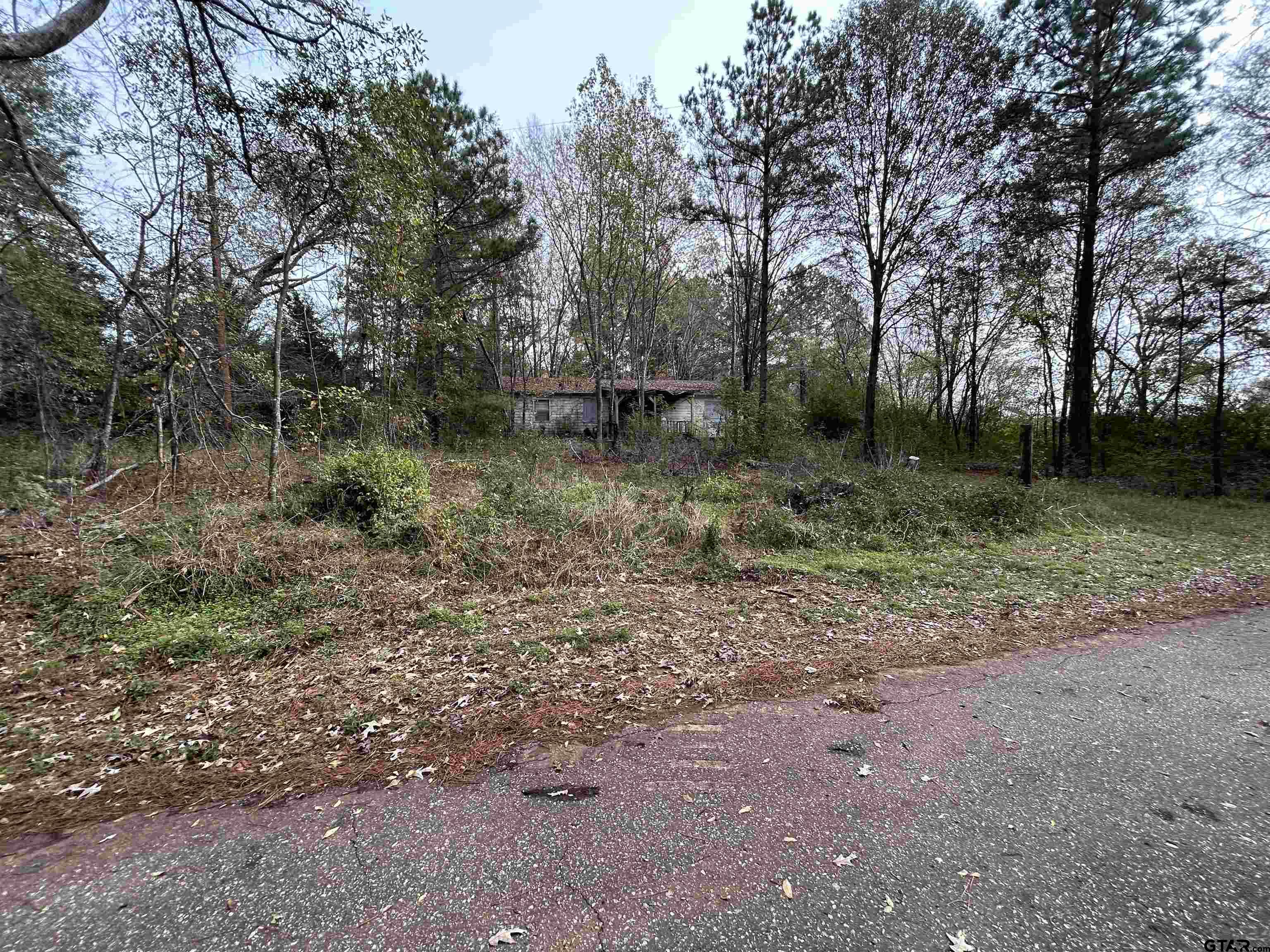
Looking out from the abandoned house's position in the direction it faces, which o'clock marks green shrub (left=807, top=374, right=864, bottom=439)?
The green shrub is roughly at 10 o'clock from the abandoned house.

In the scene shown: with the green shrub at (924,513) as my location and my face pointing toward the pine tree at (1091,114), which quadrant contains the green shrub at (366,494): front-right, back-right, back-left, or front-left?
back-left

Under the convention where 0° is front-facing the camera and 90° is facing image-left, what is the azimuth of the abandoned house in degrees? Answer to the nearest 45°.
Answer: approximately 0°

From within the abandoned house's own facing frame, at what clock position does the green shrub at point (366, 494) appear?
The green shrub is roughly at 12 o'clock from the abandoned house.

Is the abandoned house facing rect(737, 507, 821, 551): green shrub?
yes

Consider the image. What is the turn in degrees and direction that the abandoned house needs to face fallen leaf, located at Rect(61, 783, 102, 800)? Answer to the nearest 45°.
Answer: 0° — it already faces it

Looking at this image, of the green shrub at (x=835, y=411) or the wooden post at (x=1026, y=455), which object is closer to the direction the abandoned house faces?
the wooden post

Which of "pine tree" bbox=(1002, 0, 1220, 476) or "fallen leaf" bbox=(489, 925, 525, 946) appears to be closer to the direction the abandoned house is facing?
the fallen leaf

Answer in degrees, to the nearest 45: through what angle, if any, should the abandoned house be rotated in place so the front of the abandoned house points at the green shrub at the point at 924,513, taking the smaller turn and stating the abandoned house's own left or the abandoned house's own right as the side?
0° — it already faces it

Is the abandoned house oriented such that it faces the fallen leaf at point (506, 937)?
yes
